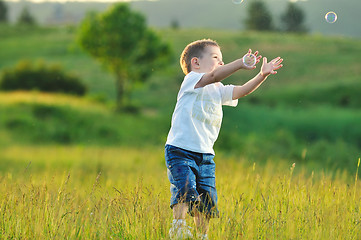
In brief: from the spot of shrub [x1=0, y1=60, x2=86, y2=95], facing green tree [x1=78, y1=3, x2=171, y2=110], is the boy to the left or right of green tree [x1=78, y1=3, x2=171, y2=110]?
right

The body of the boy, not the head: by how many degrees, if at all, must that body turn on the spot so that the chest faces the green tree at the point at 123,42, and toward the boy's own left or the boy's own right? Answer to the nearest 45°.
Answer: approximately 135° to the boy's own left

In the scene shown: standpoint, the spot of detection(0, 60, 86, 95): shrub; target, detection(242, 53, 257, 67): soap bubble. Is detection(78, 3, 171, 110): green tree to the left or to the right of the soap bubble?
left

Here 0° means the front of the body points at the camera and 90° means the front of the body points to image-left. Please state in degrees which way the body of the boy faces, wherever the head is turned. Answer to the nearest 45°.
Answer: approximately 315°

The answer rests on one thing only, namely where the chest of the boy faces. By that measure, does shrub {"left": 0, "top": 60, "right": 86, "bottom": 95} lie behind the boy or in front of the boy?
behind

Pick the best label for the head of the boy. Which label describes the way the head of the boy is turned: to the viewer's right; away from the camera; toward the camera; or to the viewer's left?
to the viewer's right
